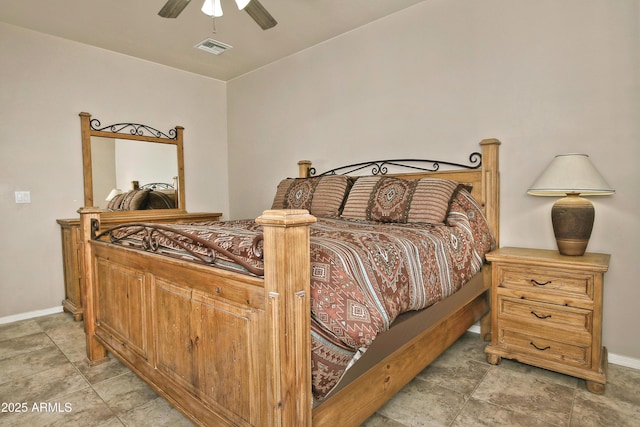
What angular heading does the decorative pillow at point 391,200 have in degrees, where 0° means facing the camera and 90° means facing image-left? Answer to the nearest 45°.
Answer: approximately 45°

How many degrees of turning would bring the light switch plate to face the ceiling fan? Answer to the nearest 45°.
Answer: approximately 45° to its left

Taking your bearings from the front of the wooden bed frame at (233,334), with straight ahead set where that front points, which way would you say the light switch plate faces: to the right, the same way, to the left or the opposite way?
to the left

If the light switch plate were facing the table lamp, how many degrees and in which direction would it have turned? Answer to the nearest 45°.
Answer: approximately 45° to its left

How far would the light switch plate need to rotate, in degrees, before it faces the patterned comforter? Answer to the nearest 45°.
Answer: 0° — it already faces it

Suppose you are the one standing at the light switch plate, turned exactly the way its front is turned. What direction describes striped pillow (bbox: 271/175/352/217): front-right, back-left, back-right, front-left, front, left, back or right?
front-left

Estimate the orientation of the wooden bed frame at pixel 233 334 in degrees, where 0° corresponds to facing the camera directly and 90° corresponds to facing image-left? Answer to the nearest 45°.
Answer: approximately 45°

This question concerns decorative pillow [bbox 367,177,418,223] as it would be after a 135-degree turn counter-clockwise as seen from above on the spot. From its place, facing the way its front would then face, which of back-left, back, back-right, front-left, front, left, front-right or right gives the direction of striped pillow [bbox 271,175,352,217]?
back-left

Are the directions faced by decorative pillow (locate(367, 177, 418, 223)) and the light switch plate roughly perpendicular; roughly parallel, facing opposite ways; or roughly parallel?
roughly perpendicular

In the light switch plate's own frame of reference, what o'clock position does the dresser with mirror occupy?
The dresser with mirror is roughly at 9 o'clock from the light switch plate.
